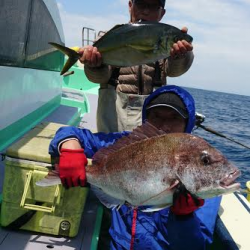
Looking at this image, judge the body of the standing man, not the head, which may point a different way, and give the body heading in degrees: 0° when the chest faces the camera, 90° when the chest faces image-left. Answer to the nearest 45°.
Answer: approximately 0°

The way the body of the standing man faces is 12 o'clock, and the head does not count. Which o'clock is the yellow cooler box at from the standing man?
The yellow cooler box is roughly at 1 o'clock from the standing man.

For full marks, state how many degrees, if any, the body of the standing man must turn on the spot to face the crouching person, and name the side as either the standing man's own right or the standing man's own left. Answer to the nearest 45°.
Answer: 0° — they already face them
